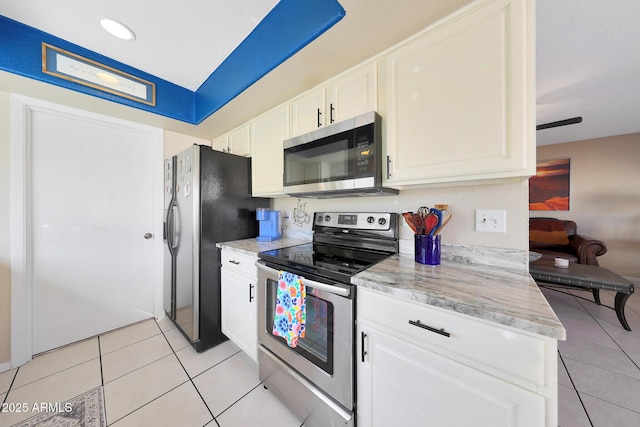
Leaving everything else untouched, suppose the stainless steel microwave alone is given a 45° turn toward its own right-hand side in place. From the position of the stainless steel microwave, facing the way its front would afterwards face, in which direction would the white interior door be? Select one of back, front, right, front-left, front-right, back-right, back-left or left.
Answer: front

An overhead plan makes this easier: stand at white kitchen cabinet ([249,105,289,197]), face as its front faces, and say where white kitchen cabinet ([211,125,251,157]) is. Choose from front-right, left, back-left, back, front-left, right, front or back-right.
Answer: right

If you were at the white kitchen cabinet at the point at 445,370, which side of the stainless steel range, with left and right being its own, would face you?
left

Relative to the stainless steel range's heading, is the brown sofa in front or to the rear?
to the rear

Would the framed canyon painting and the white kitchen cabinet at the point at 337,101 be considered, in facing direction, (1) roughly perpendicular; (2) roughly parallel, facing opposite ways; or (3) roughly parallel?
roughly parallel

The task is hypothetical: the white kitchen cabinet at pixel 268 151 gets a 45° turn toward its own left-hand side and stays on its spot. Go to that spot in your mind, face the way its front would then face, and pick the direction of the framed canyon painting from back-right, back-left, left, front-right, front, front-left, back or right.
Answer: left

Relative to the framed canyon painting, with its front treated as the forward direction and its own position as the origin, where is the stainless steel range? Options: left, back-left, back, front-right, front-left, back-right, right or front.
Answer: front

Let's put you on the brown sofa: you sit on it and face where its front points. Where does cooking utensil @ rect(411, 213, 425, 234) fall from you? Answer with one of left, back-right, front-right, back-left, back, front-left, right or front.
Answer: front

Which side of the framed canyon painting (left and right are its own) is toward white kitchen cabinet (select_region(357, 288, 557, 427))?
front

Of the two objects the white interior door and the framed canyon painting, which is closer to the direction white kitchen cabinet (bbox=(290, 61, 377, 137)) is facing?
the white interior door

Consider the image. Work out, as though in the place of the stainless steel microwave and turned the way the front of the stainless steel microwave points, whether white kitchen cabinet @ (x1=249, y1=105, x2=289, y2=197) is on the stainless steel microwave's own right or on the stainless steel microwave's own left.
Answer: on the stainless steel microwave's own right

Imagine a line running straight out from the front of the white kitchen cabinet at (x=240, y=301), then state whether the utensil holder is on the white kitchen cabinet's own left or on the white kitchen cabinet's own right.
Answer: on the white kitchen cabinet's own left

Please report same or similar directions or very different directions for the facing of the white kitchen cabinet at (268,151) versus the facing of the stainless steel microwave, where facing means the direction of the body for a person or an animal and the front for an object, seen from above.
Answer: same or similar directions

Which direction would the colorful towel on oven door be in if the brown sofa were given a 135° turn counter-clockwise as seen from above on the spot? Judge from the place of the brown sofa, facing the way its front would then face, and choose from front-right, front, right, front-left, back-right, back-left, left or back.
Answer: back-right

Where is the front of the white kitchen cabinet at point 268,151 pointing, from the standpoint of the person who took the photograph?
facing the viewer and to the left of the viewer
